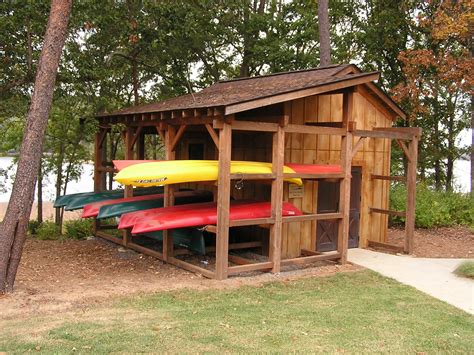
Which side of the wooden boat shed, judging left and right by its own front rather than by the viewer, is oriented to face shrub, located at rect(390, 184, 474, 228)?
left

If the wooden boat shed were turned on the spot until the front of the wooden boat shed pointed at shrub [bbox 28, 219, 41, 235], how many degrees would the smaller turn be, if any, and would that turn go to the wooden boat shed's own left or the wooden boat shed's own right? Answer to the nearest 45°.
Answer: approximately 135° to the wooden boat shed's own right

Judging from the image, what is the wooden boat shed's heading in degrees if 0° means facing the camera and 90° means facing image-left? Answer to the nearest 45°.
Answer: approximately 315°
